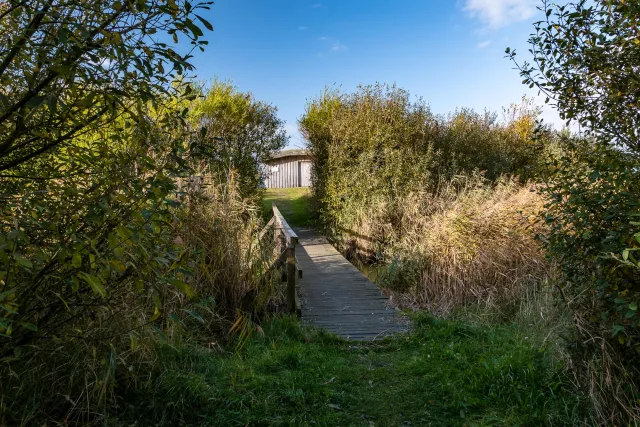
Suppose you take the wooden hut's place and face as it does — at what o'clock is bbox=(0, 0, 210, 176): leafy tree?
The leafy tree is roughly at 12 o'clock from the wooden hut.

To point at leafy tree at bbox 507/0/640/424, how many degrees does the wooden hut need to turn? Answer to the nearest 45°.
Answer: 0° — it already faces it

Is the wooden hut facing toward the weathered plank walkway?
yes

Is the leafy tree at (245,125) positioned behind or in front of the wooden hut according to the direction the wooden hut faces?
in front

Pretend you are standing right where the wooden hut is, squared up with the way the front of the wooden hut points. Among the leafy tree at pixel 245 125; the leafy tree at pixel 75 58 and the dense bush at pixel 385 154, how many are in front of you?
3

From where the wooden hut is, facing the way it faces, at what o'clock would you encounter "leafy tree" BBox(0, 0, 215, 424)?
The leafy tree is roughly at 12 o'clock from the wooden hut.

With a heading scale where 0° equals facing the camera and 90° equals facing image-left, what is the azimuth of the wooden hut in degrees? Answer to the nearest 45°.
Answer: approximately 0°

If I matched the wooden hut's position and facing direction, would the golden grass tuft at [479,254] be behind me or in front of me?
in front

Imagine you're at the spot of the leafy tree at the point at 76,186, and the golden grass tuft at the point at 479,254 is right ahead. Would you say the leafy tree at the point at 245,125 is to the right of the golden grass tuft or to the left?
left
